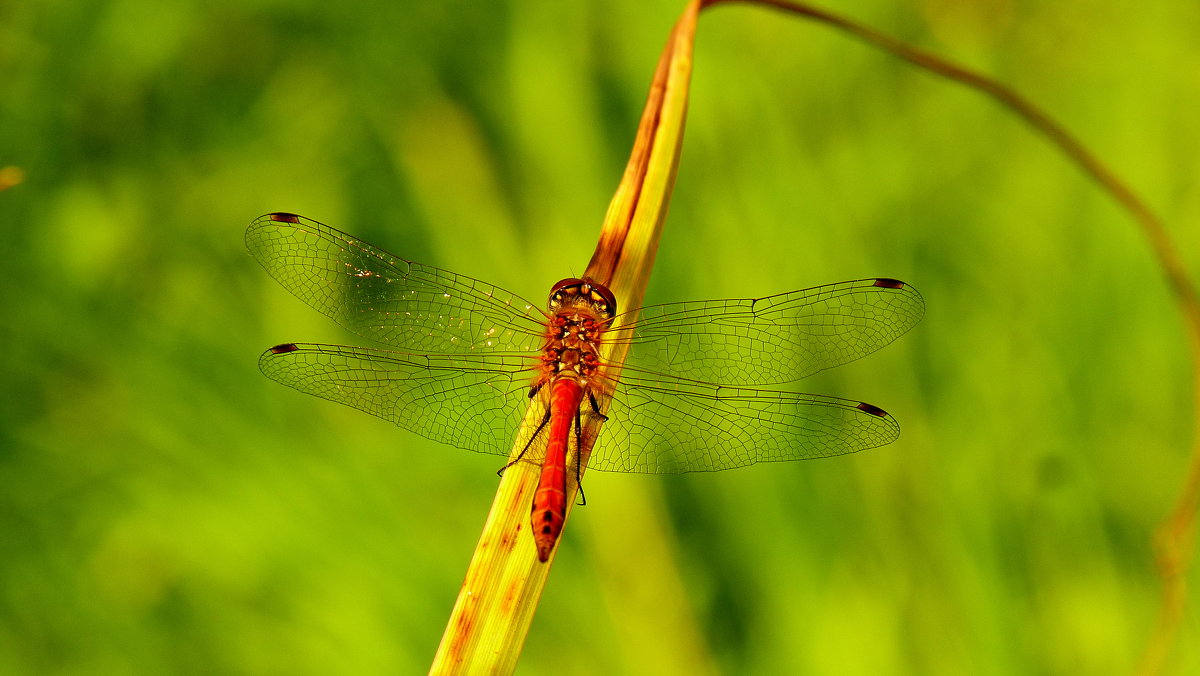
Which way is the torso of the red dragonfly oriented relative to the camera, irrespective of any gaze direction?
away from the camera
